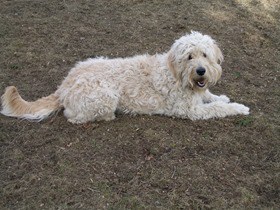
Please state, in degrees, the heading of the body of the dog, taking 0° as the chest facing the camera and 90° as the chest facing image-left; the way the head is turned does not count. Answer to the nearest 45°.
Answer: approximately 270°
